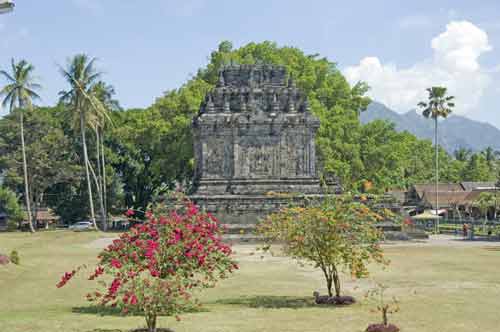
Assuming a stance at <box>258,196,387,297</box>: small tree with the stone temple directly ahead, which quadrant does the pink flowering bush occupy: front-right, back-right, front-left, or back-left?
back-left

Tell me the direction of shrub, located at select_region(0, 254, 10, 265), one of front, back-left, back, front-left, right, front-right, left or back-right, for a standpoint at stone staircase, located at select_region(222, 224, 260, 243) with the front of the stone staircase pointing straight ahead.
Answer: front-right

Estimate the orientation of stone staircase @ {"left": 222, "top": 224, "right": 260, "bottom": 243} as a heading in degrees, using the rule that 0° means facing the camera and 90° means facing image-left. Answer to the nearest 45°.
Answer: approximately 0°

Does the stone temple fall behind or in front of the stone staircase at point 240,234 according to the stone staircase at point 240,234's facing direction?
behind

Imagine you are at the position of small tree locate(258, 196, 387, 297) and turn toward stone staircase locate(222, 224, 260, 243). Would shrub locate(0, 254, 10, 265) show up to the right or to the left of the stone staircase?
left

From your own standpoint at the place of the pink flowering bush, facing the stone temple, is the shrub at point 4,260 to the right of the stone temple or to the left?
left
